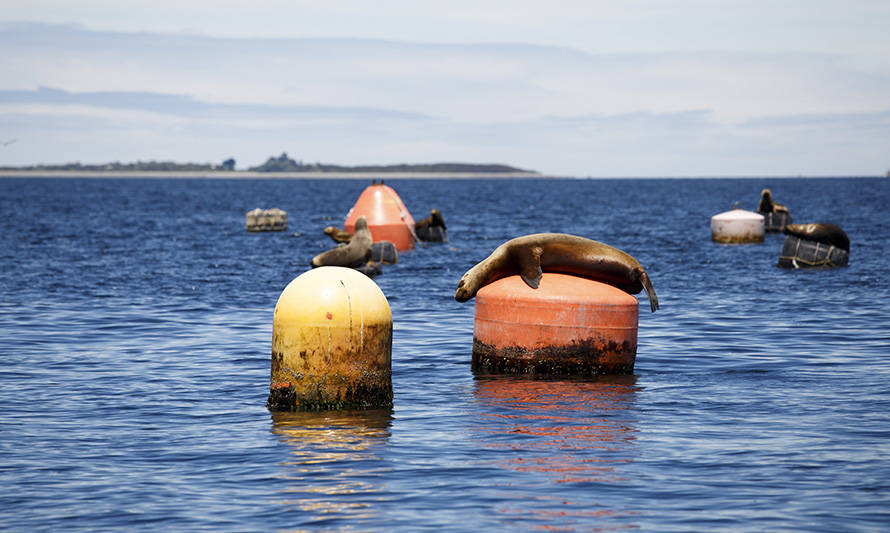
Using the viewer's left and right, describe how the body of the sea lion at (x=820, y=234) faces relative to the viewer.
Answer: facing to the left of the viewer

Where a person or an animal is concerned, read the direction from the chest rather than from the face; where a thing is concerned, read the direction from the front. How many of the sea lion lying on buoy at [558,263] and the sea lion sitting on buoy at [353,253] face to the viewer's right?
1

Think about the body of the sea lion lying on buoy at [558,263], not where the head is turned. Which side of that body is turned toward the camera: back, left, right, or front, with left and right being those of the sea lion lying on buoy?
left

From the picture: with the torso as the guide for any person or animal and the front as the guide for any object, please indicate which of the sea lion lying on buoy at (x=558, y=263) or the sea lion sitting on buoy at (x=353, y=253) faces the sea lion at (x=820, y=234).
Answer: the sea lion sitting on buoy at (x=353, y=253)

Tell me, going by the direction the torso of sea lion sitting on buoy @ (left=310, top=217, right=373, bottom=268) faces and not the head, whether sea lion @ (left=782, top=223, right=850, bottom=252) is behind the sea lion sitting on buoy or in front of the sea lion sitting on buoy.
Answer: in front

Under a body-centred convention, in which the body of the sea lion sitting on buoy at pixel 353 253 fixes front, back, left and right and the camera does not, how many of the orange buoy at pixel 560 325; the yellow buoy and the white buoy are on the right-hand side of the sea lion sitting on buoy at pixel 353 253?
2

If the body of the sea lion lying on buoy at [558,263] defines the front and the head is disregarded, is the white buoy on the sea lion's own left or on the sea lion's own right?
on the sea lion's own right

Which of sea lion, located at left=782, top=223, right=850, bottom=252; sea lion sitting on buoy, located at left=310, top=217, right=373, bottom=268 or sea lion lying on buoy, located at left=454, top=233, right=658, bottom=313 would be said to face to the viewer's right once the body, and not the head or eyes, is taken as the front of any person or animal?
sea lion sitting on buoy, located at left=310, top=217, right=373, bottom=268

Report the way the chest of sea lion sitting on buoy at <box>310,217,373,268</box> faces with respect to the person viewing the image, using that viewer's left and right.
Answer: facing to the right of the viewer

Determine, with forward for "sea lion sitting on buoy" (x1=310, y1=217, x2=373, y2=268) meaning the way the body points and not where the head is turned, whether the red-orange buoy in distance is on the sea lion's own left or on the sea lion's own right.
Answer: on the sea lion's own left

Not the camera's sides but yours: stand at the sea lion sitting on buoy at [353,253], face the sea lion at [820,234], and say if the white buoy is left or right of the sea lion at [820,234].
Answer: left

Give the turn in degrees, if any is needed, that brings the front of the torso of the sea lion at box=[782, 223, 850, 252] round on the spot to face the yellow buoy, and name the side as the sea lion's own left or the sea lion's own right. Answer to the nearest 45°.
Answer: approximately 90° to the sea lion's own left
